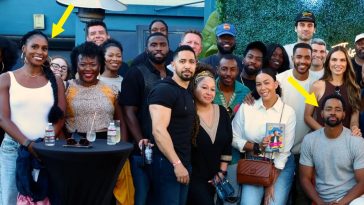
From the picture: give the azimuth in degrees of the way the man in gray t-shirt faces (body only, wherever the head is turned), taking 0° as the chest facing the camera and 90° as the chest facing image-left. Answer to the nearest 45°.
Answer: approximately 0°

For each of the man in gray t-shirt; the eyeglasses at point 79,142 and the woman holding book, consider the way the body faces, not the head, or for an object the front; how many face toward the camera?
3

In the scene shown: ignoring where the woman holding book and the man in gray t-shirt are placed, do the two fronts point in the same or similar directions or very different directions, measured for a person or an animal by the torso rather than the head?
same or similar directions

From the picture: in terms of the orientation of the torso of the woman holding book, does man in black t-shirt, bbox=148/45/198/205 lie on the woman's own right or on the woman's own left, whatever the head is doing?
on the woman's own right

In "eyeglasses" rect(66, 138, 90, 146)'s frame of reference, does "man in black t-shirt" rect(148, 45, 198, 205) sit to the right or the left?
on its left

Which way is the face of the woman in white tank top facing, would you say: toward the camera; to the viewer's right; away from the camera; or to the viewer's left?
toward the camera

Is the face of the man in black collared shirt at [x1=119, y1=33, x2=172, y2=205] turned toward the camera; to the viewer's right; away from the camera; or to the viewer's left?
toward the camera

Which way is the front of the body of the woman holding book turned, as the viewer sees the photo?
toward the camera

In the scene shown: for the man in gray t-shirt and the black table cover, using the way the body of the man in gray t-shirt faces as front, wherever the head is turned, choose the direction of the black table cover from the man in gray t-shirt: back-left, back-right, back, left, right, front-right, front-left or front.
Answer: front-right

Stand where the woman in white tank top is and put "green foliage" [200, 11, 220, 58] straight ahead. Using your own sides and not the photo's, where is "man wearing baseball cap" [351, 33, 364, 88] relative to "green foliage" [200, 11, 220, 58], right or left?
right

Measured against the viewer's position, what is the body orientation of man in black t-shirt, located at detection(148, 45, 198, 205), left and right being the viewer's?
facing the viewer and to the right of the viewer

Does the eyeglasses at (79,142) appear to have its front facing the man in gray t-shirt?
no

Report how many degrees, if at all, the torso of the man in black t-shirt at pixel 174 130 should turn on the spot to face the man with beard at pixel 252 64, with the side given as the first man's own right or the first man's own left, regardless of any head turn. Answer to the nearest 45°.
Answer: approximately 90° to the first man's own left

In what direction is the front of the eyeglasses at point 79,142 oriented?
toward the camera

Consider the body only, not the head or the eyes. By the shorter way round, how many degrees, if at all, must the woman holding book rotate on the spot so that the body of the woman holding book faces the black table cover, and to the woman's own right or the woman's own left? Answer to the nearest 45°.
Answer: approximately 45° to the woman's own right

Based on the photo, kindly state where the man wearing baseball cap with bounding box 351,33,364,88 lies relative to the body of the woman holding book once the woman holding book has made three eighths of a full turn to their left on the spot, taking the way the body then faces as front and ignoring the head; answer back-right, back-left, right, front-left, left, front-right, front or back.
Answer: front
